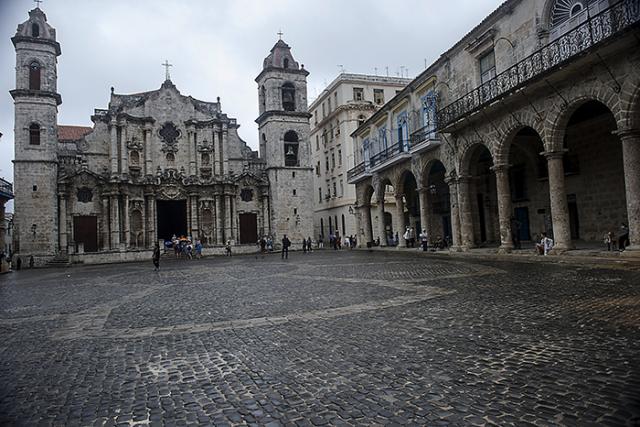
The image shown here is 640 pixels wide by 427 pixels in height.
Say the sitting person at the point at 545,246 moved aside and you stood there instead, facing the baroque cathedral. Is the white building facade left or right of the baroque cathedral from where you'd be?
right

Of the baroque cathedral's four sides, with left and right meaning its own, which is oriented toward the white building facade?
left

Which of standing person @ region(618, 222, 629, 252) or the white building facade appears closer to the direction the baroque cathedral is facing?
the standing person

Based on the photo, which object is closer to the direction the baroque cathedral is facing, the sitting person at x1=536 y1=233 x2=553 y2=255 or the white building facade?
the sitting person

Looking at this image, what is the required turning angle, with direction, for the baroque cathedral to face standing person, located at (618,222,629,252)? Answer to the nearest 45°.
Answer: approximately 45° to its left

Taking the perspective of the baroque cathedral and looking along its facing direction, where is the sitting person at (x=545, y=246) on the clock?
The sitting person is roughly at 11 o'clock from the baroque cathedral.

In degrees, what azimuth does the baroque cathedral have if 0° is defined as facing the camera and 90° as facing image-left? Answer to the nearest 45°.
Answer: approximately 0°

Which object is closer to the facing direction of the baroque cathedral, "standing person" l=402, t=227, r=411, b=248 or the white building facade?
the standing person
